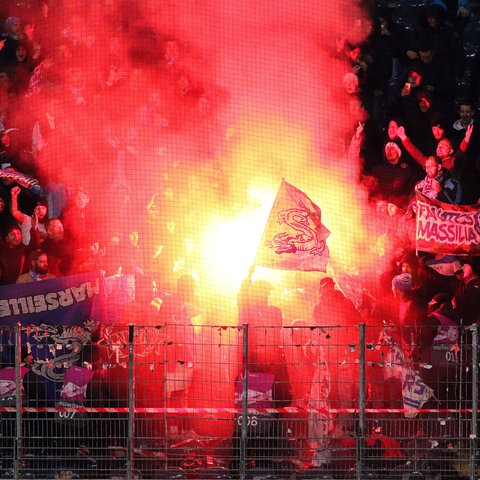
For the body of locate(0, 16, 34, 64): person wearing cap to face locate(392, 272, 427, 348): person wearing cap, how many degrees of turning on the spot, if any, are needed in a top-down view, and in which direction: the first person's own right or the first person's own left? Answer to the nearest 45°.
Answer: approximately 45° to the first person's own left

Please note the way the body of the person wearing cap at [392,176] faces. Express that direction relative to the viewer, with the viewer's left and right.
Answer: facing the viewer

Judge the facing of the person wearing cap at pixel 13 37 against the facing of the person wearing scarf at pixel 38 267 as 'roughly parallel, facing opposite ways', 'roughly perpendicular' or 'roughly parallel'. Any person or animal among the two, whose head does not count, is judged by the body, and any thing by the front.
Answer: roughly parallel

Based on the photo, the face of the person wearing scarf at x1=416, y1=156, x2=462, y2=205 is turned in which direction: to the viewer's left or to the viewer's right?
to the viewer's left

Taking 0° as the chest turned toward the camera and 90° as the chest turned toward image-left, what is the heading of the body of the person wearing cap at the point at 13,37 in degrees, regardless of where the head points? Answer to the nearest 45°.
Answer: approximately 315°

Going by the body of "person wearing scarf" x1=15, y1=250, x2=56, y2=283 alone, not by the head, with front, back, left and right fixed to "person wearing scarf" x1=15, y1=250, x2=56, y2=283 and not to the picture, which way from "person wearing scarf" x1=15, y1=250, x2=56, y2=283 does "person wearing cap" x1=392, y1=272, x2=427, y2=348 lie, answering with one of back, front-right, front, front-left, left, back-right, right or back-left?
front-left

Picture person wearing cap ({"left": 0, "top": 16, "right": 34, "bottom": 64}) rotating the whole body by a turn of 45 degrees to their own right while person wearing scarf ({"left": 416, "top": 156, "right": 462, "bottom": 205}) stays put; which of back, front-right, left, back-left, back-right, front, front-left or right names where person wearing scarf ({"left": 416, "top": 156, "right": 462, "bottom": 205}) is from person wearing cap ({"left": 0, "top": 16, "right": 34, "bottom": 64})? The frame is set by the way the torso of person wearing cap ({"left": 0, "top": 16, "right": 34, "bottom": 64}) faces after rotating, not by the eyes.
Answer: left
